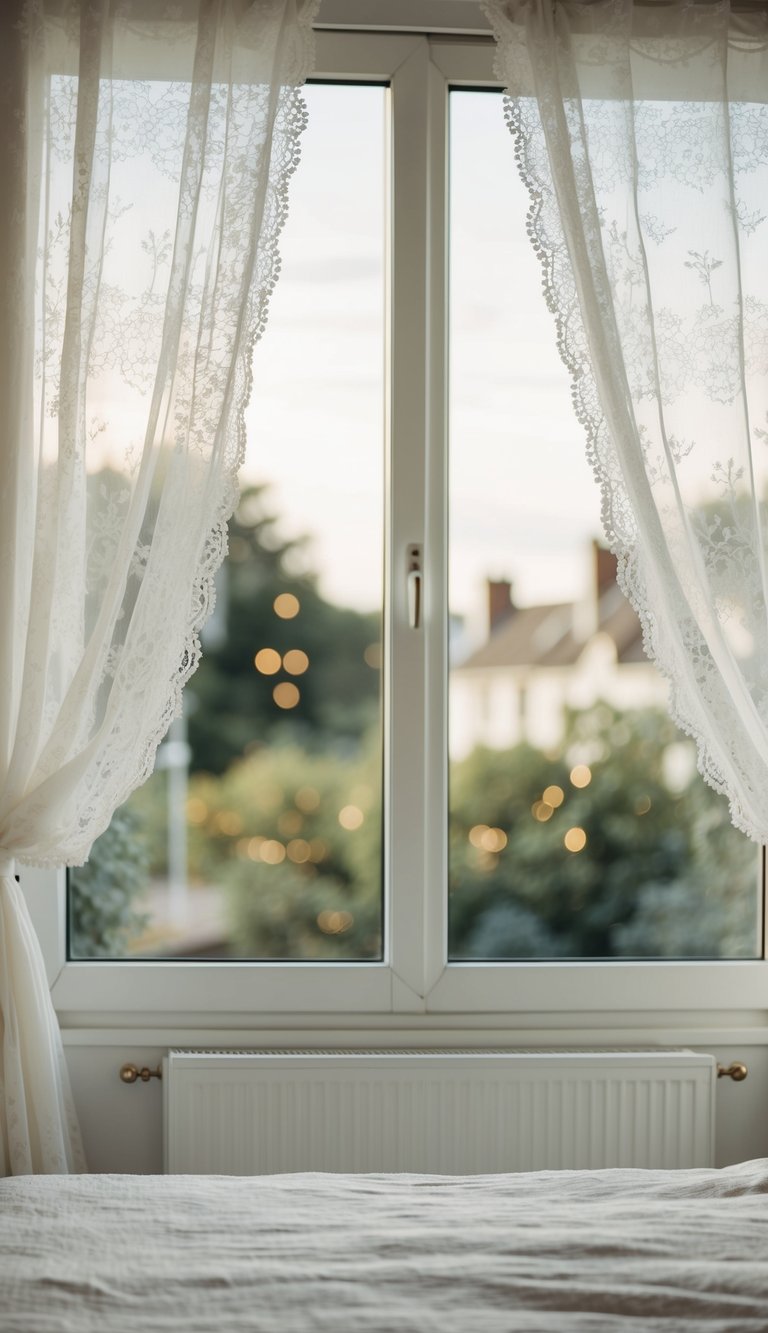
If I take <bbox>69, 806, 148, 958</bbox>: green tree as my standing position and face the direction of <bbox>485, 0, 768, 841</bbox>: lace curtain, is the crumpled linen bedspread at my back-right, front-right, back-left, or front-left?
front-right

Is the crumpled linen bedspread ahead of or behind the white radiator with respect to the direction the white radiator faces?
ahead

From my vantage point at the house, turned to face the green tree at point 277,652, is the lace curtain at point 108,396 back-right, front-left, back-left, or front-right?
front-left

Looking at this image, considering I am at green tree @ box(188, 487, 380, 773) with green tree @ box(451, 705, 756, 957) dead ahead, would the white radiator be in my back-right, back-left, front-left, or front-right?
front-right

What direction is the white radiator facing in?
toward the camera
